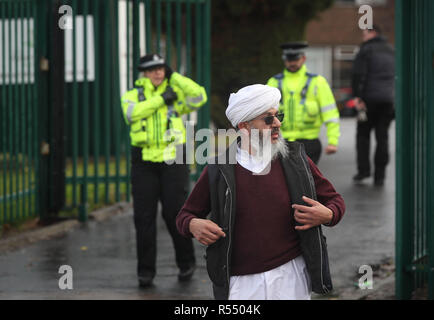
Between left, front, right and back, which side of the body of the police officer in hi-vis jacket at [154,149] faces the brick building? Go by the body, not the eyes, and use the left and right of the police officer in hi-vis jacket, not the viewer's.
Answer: back

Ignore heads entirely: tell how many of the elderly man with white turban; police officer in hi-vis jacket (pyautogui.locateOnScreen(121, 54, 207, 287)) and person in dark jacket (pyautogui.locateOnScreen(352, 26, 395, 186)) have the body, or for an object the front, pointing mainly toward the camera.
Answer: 2

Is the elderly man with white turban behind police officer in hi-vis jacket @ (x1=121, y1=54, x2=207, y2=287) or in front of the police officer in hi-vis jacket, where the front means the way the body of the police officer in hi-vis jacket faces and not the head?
in front

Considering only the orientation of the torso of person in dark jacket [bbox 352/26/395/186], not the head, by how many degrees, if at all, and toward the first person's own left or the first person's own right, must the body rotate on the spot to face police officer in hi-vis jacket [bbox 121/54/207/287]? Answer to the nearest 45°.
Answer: approximately 135° to the first person's own left

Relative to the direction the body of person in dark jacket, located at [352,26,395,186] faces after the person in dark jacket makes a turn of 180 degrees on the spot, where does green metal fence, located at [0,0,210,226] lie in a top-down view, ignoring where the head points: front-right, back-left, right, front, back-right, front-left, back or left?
right

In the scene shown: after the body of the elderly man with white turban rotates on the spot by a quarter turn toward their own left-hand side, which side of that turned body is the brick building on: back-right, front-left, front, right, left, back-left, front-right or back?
left

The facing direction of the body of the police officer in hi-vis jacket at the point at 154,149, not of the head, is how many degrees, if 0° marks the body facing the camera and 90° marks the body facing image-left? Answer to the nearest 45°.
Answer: approximately 0°

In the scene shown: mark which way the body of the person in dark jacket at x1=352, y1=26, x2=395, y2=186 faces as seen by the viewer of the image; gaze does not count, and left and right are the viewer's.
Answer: facing away from the viewer and to the left of the viewer

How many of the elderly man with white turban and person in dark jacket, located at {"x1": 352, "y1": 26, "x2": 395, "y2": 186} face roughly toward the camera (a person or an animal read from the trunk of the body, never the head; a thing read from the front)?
1
